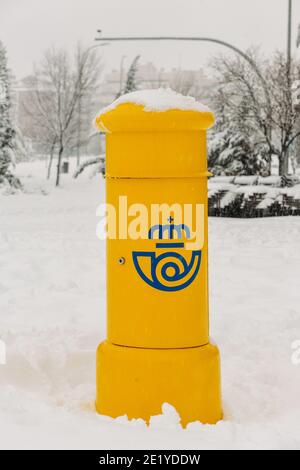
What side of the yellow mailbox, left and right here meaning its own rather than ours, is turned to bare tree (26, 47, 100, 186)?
back

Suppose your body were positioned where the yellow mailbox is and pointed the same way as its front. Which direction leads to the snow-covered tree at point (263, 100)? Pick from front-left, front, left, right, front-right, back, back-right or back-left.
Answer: back

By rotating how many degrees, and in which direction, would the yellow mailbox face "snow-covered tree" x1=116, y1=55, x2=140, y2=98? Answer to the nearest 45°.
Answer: approximately 180°

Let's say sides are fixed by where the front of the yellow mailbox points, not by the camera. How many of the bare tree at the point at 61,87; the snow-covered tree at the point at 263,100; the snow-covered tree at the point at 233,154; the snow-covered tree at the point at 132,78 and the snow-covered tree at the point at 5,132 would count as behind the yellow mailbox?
5

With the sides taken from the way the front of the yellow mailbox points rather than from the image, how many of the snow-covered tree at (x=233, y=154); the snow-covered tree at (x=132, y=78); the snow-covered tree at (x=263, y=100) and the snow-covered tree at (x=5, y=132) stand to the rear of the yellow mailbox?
4

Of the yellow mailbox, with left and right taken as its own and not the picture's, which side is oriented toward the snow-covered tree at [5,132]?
back

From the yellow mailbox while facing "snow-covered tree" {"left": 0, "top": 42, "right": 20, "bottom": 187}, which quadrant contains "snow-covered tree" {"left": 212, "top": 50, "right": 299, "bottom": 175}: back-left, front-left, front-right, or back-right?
front-right

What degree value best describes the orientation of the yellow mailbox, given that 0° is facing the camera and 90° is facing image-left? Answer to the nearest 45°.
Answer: approximately 0°

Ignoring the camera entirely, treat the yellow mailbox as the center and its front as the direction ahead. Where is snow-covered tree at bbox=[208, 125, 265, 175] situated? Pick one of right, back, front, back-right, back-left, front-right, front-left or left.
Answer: back
